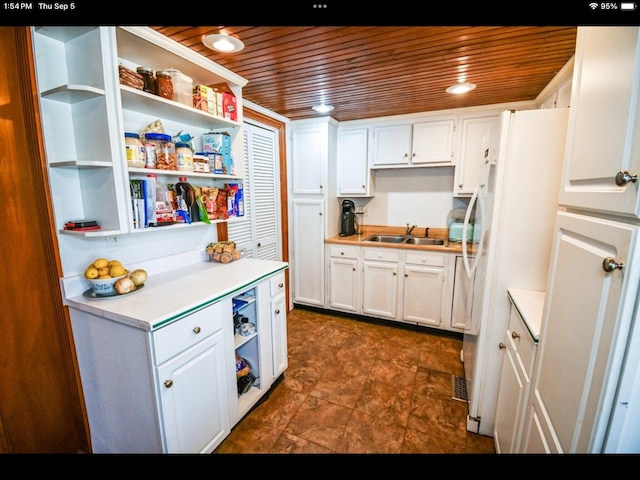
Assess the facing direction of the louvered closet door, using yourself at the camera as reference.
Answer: facing the viewer and to the right of the viewer

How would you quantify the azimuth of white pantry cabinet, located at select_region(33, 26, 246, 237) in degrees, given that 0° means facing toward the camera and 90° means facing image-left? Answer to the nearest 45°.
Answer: approximately 315°

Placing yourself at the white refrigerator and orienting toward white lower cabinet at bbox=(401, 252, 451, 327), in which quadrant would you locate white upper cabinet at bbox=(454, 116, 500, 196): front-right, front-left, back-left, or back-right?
front-right

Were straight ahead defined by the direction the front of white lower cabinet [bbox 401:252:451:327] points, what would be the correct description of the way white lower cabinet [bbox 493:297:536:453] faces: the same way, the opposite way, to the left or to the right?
to the right

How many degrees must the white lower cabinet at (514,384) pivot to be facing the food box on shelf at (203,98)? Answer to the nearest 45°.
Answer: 0° — it already faces it

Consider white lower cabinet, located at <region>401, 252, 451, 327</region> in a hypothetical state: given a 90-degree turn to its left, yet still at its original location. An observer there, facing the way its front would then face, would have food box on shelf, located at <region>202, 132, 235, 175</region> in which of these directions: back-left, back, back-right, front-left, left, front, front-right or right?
back-right

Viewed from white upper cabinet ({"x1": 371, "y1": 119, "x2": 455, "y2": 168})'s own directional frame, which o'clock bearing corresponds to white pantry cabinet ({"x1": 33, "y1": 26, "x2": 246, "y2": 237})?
The white pantry cabinet is roughly at 1 o'clock from the white upper cabinet.

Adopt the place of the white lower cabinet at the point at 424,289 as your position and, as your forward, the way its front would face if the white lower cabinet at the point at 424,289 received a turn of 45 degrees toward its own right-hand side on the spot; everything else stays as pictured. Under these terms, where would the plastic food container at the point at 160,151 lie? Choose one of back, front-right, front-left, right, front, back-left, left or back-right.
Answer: front

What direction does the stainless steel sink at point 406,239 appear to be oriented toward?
toward the camera
